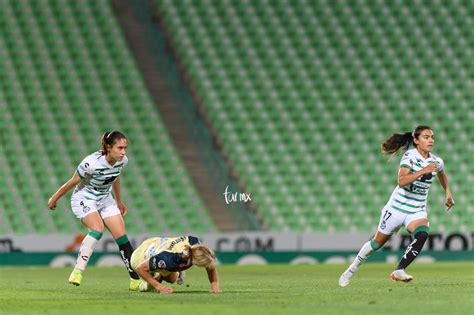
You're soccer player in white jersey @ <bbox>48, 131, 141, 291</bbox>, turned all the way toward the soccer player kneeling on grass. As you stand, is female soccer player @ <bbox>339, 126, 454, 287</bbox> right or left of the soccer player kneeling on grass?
left

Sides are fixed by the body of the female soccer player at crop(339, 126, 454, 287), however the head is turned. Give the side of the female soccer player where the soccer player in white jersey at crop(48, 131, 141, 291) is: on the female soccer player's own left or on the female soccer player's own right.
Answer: on the female soccer player's own right

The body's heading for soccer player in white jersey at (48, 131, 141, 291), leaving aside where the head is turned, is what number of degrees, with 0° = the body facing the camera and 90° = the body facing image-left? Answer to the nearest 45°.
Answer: approximately 315°

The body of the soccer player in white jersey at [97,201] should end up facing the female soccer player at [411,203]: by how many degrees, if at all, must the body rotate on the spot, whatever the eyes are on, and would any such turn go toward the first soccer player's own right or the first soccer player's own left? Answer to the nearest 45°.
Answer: approximately 45° to the first soccer player's own left
